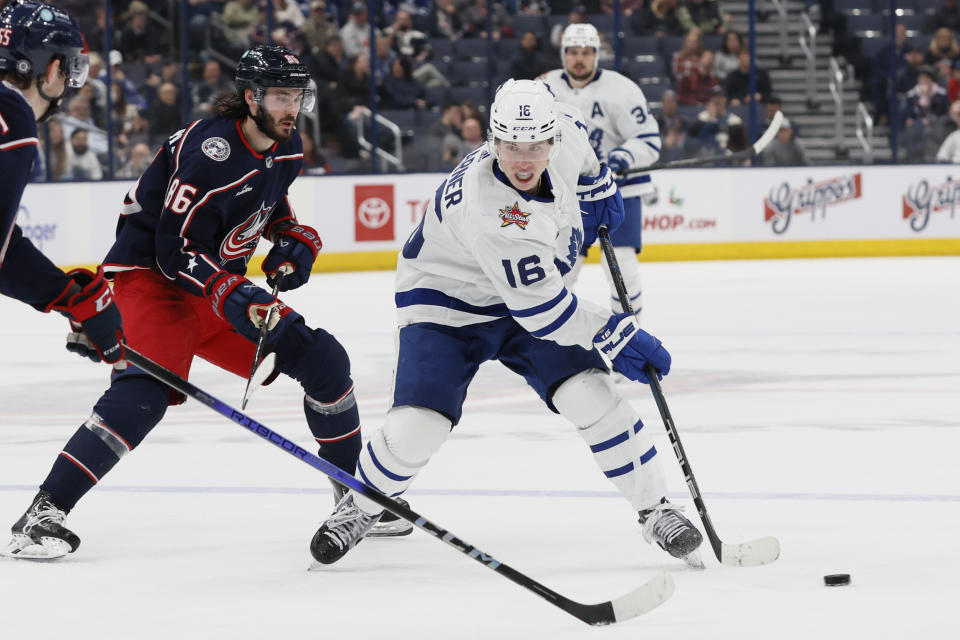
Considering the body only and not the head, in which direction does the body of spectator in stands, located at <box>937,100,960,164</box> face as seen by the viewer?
toward the camera

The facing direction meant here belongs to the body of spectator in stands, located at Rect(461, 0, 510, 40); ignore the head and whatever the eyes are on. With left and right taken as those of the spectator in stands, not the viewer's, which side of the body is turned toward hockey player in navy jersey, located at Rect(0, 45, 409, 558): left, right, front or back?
front

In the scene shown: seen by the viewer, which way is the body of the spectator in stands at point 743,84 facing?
toward the camera

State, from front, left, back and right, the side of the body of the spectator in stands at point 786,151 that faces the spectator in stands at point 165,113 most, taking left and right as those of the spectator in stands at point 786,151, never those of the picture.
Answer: right

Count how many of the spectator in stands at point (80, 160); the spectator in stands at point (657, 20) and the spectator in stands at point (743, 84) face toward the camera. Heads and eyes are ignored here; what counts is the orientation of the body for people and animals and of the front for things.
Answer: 3

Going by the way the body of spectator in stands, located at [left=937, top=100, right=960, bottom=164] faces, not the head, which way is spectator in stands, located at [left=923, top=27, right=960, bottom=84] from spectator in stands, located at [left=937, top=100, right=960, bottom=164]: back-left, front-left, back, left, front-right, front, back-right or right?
back

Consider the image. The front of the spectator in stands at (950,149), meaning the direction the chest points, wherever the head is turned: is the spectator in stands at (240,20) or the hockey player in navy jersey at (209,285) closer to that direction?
the hockey player in navy jersey

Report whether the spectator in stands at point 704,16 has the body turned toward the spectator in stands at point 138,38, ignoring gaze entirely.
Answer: no

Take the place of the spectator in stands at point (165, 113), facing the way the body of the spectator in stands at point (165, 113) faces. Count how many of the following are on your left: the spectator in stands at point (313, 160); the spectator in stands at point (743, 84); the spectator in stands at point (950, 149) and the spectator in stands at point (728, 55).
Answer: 4

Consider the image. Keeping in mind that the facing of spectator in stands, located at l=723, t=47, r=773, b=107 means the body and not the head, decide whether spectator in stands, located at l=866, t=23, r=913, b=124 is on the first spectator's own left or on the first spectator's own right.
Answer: on the first spectator's own left

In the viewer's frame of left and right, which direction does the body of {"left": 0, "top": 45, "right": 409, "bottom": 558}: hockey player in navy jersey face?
facing the viewer and to the right of the viewer

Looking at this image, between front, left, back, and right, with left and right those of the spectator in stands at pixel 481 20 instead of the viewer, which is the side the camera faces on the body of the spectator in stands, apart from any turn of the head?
front

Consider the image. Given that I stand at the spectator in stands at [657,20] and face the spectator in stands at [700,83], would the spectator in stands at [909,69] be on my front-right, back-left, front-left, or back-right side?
front-left

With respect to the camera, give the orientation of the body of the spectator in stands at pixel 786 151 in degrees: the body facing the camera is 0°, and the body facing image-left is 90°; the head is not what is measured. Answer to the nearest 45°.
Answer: approximately 0°

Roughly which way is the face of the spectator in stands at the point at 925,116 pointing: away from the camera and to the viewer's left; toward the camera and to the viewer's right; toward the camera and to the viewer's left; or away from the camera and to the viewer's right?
toward the camera and to the viewer's left

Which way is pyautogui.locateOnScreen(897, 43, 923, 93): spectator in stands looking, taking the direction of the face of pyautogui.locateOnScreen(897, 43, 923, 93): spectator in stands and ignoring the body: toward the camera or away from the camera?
toward the camera

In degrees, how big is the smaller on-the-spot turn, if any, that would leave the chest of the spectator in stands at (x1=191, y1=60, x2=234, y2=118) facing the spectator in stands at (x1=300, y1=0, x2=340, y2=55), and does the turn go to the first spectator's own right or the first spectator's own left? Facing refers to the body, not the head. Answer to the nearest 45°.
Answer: approximately 135° to the first spectator's own left

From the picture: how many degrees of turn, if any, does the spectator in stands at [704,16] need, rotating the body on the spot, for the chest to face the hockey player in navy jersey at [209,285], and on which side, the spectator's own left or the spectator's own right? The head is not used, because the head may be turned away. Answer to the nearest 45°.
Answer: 0° — they already face them

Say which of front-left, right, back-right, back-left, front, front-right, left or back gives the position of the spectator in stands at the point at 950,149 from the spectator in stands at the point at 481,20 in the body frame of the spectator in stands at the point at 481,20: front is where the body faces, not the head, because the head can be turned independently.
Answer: left
